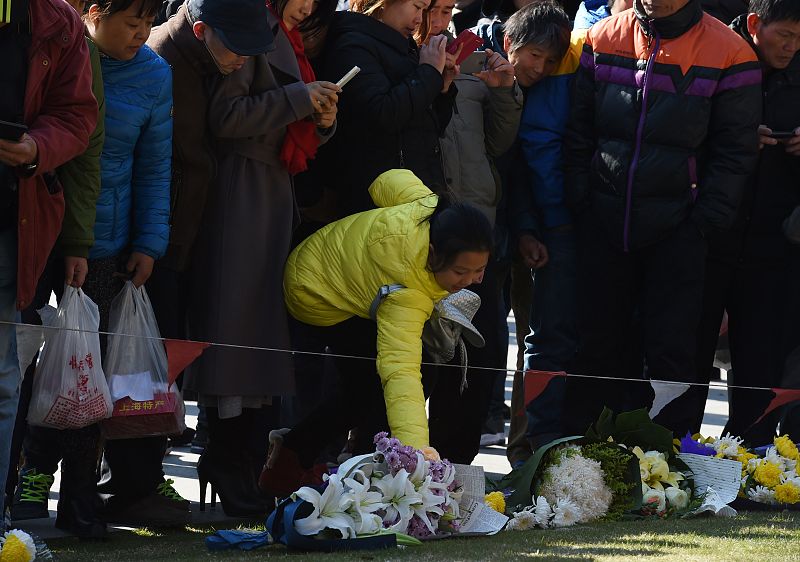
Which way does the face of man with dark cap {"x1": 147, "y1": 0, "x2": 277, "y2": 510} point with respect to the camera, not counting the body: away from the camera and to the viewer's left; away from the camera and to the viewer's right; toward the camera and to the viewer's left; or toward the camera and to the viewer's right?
toward the camera and to the viewer's right

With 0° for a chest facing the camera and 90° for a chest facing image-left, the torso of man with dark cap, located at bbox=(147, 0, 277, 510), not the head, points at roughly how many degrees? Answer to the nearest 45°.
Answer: approximately 315°

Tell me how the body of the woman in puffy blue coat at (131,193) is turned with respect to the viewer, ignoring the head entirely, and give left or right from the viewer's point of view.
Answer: facing the viewer and to the right of the viewer

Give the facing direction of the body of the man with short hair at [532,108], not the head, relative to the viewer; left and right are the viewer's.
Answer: facing the viewer and to the left of the viewer

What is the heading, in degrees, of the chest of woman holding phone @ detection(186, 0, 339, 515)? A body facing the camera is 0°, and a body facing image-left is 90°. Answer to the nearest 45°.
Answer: approximately 315°

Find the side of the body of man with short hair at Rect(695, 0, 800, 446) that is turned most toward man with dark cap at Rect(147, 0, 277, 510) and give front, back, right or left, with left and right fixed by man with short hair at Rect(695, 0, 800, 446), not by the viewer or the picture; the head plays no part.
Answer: right

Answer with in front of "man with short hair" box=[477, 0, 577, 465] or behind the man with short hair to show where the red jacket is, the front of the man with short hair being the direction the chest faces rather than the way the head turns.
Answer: in front
